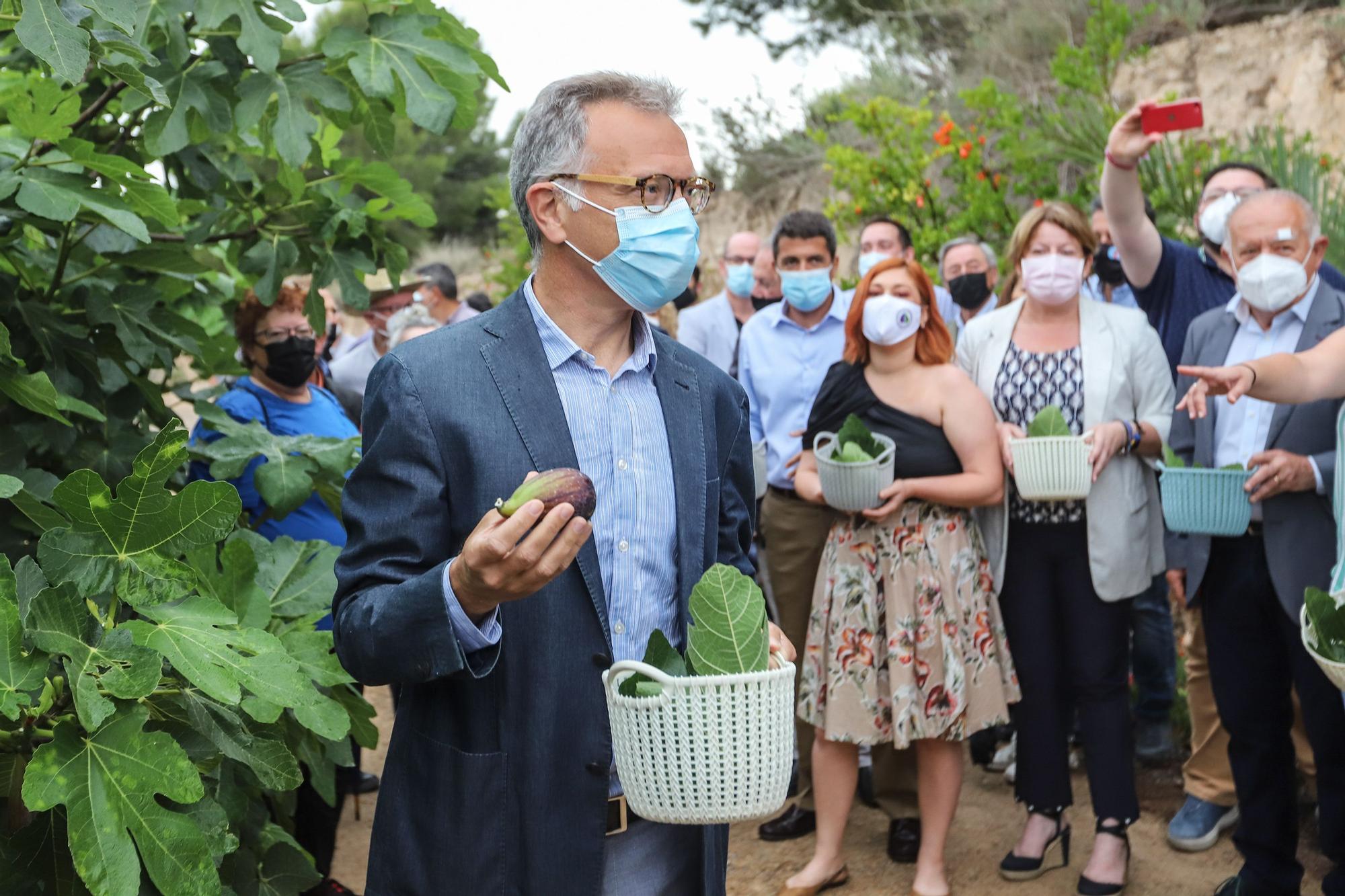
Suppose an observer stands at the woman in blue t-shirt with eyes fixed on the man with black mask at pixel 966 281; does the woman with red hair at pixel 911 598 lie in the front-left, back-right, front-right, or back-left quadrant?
front-right

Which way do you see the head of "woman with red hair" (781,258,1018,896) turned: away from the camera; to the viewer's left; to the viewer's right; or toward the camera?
toward the camera

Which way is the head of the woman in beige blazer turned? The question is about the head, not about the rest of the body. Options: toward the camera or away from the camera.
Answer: toward the camera

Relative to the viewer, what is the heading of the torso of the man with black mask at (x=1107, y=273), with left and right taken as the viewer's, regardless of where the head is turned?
facing the viewer

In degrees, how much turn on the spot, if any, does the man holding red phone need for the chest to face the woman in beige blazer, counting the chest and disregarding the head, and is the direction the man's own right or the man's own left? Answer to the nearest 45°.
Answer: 0° — they already face them

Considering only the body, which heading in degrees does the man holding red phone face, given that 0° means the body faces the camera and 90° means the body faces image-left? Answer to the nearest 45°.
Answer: approximately 45°

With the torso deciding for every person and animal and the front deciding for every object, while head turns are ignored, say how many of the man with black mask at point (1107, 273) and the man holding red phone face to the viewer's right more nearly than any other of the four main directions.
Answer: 0

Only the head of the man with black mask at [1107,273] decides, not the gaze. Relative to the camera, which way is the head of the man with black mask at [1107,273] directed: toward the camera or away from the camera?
toward the camera

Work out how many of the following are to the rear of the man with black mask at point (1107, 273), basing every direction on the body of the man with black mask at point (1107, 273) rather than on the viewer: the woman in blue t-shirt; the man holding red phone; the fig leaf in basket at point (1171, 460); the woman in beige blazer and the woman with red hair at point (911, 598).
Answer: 0

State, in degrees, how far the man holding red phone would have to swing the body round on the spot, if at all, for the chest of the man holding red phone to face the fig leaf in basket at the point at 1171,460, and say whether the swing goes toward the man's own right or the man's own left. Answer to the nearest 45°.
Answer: approximately 45° to the man's own left

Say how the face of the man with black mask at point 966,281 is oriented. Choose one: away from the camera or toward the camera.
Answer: toward the camera

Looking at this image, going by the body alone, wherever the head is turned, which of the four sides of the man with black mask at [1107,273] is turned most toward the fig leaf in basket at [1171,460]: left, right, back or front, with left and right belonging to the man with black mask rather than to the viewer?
front

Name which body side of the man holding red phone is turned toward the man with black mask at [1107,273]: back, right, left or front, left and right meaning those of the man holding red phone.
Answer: right

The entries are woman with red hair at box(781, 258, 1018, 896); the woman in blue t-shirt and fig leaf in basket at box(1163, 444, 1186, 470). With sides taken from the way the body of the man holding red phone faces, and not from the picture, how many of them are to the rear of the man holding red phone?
0

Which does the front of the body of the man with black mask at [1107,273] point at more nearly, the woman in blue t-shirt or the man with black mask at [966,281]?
the woman in blue t-shirt

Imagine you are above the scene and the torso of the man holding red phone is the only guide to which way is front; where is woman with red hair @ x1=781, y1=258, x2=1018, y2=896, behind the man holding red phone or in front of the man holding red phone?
in front

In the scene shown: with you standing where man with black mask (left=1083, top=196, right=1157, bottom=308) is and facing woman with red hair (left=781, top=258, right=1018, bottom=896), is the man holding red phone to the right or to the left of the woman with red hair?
left
